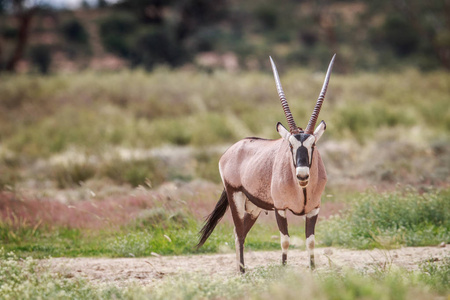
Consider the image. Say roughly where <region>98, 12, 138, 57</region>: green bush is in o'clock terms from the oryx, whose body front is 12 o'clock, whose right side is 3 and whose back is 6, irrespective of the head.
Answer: The green bush is roughly at 7 o'clock from the oryx.

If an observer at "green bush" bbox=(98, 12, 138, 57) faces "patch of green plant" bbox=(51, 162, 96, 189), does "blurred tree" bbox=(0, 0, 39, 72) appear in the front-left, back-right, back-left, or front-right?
front-right

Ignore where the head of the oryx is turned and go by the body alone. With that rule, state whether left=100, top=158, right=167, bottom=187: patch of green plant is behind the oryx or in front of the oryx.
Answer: behind

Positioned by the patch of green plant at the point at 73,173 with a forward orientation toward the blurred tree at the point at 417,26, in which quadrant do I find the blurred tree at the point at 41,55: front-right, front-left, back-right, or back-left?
front-left

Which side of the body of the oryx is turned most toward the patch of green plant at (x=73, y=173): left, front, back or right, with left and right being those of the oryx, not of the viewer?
back

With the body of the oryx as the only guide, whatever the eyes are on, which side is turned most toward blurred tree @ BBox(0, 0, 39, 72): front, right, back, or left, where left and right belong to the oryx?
back

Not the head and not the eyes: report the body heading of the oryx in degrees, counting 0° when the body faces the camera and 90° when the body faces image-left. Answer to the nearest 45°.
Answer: approximately 315°

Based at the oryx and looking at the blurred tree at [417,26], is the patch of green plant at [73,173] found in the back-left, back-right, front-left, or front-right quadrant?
front-left

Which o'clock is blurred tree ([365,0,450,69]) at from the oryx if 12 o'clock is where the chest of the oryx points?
The blurred tree is roughly at 8 o'clock from the oryx.

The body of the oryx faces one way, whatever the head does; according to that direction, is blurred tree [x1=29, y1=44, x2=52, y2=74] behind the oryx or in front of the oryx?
behind
